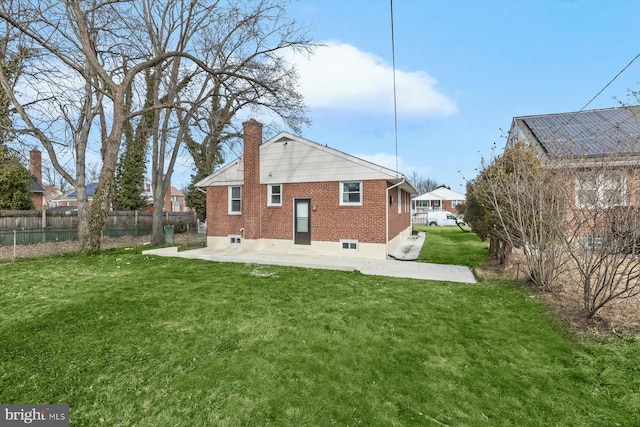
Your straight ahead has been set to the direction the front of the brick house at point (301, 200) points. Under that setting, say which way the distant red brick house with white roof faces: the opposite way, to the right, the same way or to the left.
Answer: the opposite way

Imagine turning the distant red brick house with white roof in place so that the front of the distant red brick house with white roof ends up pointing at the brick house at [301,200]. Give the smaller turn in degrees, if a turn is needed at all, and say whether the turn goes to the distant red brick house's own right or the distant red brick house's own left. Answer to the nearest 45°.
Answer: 0° — it already faces it

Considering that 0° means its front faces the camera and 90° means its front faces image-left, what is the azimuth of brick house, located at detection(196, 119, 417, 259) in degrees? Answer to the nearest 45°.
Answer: approximately 180°

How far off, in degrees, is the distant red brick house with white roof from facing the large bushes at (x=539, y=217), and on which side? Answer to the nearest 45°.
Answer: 0° — it already faces it

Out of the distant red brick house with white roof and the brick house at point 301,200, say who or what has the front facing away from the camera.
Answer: the brick house at point 301,200

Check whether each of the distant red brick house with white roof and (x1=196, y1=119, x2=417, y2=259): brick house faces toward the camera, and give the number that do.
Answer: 1

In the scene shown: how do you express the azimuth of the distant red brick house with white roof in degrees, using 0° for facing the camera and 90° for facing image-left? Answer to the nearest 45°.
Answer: approximately 0°

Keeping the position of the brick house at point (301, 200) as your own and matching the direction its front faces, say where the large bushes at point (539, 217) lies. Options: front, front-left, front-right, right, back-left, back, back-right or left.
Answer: back-right
